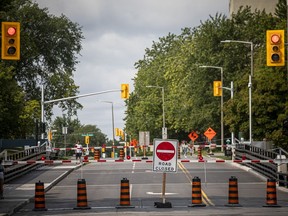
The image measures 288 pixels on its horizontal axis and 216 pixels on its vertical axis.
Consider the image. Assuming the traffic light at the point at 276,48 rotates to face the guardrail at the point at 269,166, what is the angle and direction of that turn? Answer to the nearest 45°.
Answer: approximately 180°

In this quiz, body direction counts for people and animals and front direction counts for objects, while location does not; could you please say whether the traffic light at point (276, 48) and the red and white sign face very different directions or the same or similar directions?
same or similar directions

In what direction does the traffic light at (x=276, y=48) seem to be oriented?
toward the camera

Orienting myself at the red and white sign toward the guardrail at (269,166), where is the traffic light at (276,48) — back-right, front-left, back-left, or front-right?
front-right

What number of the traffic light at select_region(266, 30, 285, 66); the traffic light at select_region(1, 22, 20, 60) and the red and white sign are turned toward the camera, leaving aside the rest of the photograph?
3

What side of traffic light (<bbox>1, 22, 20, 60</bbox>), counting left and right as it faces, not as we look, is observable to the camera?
front

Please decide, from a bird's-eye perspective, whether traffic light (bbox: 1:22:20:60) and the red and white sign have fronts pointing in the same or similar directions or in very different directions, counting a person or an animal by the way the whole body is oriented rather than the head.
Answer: same or similar directions

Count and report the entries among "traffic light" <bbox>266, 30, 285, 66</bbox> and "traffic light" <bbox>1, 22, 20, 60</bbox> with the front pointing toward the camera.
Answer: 2

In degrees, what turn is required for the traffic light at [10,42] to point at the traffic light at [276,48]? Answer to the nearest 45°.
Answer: approximately 90° to its left

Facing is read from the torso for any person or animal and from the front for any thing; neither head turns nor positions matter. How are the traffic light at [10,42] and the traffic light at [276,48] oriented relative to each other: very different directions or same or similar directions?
same or similar directions

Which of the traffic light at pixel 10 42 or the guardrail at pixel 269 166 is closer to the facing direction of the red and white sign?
the traffic light
